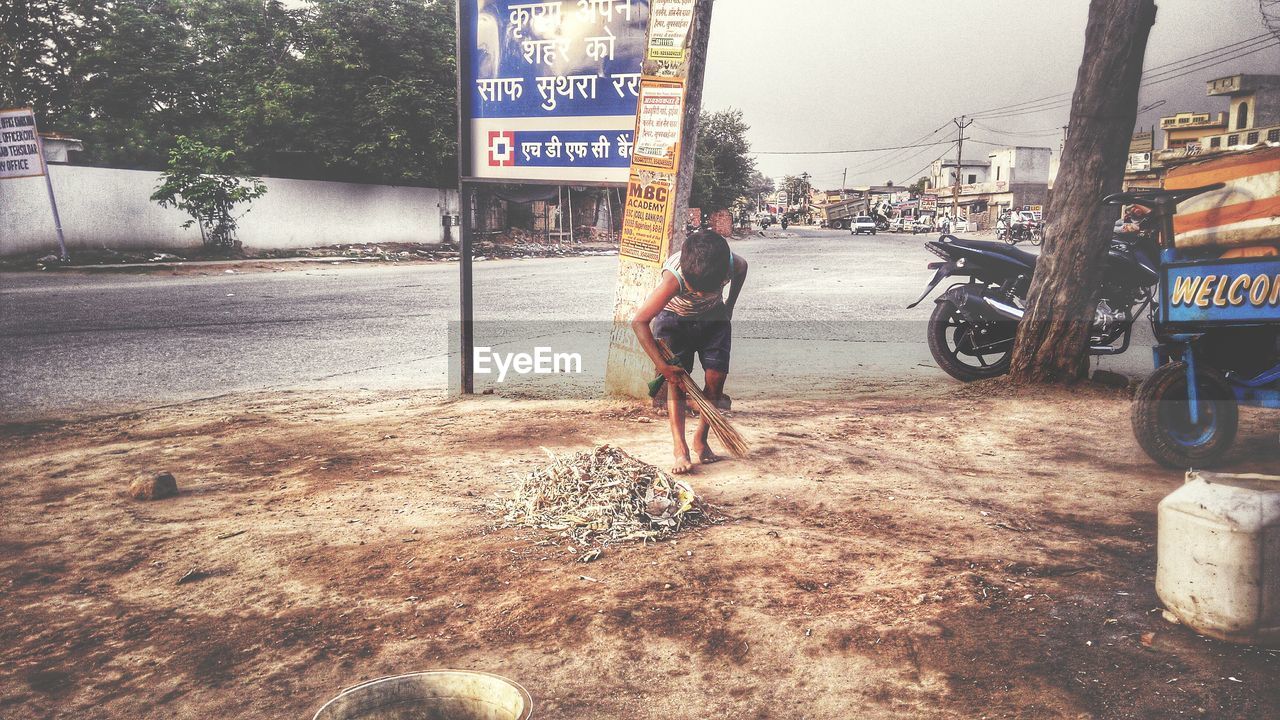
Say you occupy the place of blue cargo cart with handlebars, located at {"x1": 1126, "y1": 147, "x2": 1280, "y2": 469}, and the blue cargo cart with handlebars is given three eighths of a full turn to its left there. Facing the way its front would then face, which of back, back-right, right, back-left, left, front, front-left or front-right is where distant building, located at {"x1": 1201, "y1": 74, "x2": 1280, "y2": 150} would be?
back-left

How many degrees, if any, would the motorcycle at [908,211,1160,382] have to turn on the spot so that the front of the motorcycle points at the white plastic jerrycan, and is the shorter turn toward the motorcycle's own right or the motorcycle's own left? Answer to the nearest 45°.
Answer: approximately 90° to the motorcycle's own right

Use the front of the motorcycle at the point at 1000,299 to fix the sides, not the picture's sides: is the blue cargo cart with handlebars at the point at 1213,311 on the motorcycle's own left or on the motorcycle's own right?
on the motorcycle's own right

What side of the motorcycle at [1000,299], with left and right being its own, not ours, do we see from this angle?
right

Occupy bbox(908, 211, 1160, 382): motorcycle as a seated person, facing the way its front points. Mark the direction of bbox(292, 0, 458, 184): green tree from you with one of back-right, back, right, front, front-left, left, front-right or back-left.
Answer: back-left

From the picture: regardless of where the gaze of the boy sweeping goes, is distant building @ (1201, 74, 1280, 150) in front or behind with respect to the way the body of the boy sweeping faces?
behind

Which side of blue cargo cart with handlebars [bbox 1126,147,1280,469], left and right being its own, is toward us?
left

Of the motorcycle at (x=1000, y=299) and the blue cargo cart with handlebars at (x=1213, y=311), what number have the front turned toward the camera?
0

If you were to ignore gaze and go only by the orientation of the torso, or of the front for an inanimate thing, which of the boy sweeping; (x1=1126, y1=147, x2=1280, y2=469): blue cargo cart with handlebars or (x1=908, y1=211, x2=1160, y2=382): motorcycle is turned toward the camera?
the boy sweeping

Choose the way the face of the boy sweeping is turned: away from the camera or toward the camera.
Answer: toward the camera

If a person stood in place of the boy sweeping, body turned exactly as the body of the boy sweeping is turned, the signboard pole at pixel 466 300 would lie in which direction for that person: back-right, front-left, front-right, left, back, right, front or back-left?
back-right

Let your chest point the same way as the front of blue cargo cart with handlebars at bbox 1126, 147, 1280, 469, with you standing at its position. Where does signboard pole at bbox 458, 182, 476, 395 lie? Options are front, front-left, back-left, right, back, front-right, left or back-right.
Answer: front

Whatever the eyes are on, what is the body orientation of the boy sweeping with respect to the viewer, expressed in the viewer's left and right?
facing the viewer

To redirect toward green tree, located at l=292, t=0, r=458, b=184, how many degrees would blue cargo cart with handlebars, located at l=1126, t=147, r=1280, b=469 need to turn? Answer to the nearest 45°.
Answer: approximately 45° to its right

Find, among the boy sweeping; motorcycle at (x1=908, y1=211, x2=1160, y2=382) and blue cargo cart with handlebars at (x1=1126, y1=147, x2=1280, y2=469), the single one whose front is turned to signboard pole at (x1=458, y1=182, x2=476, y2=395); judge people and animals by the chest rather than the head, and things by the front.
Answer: the blue cargo cart with handlebars

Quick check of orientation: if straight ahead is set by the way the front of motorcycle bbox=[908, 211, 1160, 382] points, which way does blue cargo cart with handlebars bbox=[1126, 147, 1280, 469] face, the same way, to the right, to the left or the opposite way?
the opposite way

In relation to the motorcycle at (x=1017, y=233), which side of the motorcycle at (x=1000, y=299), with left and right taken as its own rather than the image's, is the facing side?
left

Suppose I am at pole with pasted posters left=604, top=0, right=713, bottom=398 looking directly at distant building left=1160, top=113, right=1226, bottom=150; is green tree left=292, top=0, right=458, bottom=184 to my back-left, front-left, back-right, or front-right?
front-left

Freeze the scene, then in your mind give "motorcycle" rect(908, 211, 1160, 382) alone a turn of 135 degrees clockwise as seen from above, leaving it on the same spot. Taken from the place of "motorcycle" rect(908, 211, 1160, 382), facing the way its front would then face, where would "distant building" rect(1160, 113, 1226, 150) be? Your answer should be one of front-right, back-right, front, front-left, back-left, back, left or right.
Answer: back-right

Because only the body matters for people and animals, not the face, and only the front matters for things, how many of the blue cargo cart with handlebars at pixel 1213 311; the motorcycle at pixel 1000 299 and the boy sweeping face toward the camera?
1
